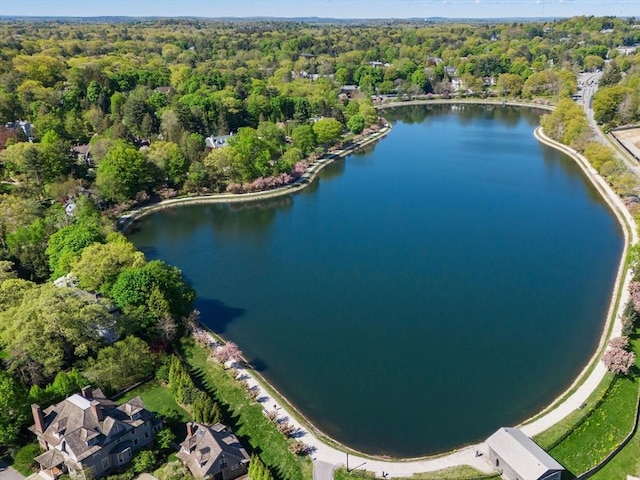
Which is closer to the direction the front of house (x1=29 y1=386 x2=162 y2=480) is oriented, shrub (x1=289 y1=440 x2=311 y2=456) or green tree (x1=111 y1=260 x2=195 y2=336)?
the shrub

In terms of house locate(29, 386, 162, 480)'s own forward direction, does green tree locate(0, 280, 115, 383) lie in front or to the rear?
to the rear

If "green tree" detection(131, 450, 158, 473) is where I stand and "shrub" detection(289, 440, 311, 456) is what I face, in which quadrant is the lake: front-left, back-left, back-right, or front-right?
front-left
